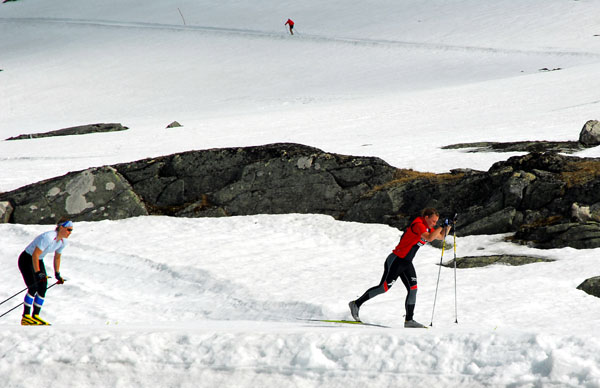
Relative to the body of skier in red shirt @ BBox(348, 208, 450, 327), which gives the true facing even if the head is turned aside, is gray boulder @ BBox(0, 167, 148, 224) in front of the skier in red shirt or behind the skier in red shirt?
behind

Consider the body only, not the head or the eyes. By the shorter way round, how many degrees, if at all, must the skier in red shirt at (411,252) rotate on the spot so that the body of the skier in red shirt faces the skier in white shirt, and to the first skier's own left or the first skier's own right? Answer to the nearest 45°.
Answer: approximately 180°

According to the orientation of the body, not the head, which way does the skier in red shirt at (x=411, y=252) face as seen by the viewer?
to the viewer's right

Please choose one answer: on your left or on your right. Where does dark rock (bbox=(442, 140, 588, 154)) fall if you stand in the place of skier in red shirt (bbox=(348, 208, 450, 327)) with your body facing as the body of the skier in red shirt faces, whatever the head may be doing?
on your left

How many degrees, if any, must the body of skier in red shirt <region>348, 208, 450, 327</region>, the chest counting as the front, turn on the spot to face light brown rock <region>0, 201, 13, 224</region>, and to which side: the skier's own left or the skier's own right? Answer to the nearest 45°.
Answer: approximately 135° to the skier's own left

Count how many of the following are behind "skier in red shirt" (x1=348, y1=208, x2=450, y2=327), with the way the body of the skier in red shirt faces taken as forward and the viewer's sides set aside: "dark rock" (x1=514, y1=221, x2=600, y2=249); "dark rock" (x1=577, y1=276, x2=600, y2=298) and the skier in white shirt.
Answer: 1

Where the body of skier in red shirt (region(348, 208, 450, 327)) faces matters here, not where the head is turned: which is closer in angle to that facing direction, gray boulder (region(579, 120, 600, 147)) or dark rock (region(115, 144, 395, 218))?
the gray boulder

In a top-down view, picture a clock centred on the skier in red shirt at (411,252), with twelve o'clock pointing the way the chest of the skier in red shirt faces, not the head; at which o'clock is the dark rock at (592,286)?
The dark rock is roughly at 11 o'clock from the skier in red shirt.

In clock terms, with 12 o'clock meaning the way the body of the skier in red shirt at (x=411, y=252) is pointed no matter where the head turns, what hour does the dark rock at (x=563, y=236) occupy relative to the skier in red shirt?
The dark rock is roughly at 10 o'clock from the skier in red shirt.
